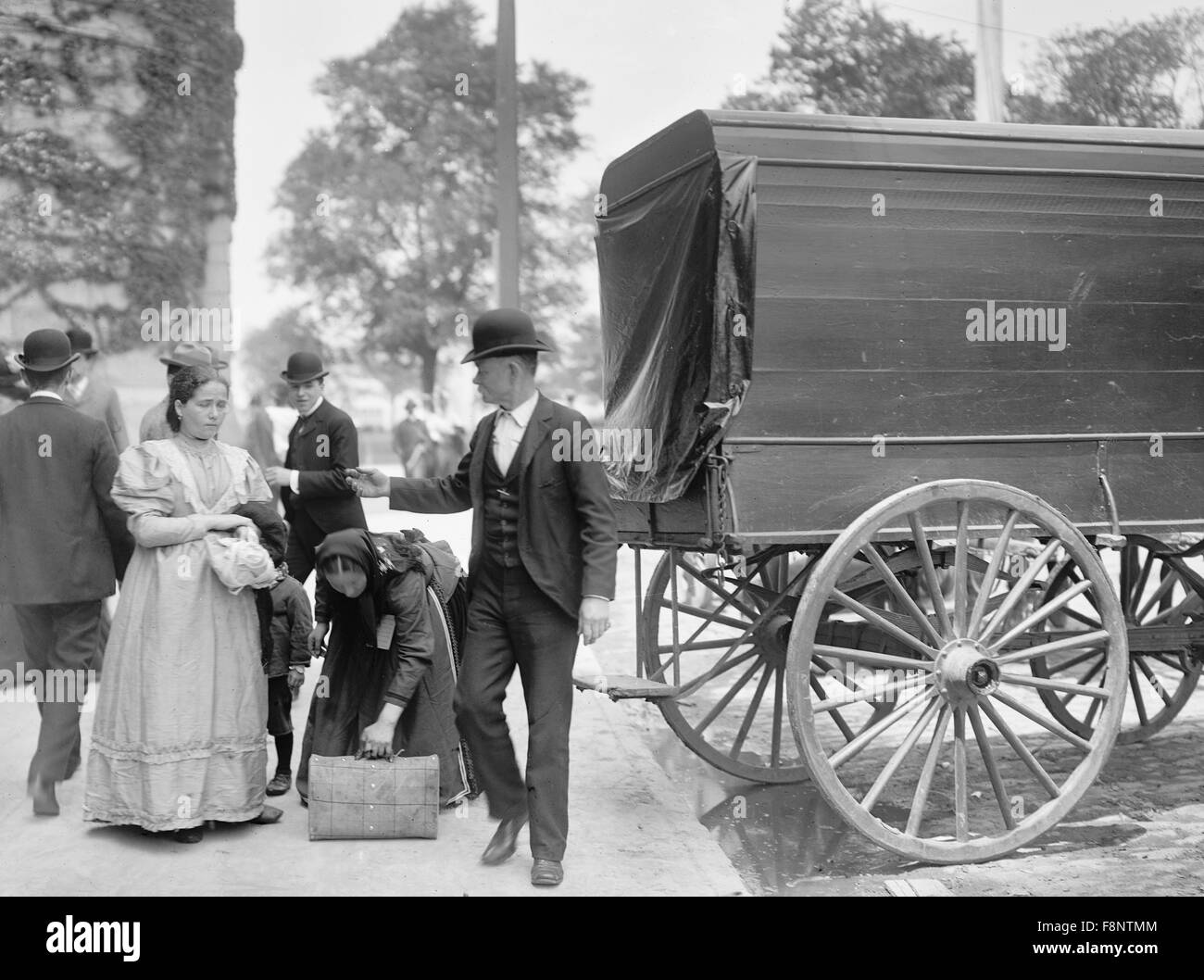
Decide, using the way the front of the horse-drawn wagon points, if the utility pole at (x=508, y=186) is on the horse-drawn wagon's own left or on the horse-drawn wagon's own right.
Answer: on the horse-drawn wagon's own left

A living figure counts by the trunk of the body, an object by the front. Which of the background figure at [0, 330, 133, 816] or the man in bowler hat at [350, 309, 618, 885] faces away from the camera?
the background figure

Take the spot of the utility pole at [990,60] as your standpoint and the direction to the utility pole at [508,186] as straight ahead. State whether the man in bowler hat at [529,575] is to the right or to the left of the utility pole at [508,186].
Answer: left

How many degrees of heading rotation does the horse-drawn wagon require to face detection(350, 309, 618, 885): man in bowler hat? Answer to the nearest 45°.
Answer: approximately 180°

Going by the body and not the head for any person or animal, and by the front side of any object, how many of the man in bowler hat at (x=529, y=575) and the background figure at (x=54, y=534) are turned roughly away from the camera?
1

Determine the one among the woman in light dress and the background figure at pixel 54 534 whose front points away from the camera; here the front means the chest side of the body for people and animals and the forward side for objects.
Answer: the background figure

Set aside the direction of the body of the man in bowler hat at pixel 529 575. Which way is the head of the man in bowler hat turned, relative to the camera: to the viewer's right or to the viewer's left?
to the viewer's left

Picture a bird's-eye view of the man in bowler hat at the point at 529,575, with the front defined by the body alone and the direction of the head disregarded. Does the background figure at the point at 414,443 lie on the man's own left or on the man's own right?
on the man's own right

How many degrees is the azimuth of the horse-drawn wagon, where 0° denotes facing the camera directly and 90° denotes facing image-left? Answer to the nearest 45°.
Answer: approximately 225°

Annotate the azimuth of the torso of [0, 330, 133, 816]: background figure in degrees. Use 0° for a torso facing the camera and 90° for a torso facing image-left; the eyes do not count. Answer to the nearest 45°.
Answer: approximately 180°

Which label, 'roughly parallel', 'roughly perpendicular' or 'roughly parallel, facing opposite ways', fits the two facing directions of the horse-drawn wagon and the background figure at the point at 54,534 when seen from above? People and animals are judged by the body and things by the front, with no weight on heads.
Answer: roughly perpendicular

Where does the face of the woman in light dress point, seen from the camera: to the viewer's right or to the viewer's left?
to the viewer's right
